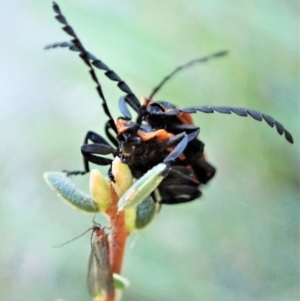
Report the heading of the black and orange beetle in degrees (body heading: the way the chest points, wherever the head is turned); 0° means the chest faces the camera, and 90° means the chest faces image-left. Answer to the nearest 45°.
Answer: approximately 45°
